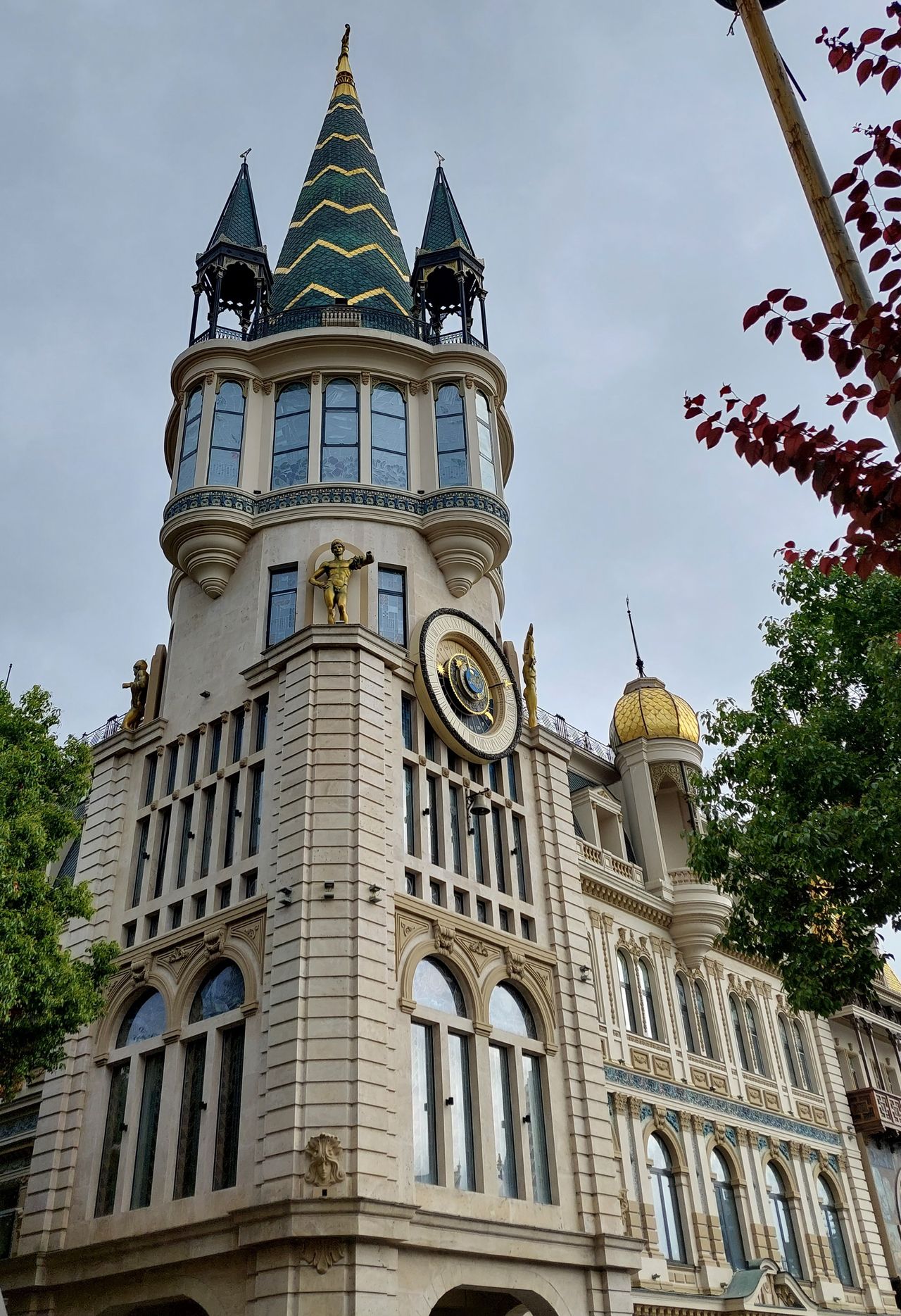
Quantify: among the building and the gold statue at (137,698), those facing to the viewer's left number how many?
1

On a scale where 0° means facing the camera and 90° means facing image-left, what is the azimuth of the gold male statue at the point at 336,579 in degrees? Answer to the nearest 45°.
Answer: approximately 0°

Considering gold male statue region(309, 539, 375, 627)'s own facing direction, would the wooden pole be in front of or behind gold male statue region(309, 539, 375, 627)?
in front

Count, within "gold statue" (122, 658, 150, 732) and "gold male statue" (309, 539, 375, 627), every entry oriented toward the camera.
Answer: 1

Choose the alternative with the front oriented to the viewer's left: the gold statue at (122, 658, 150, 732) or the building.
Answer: the gold statue

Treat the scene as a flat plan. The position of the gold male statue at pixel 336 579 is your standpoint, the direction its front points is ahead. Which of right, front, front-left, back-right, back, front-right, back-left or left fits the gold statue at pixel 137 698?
back-right

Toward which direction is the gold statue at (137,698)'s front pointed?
to the viewer's left
